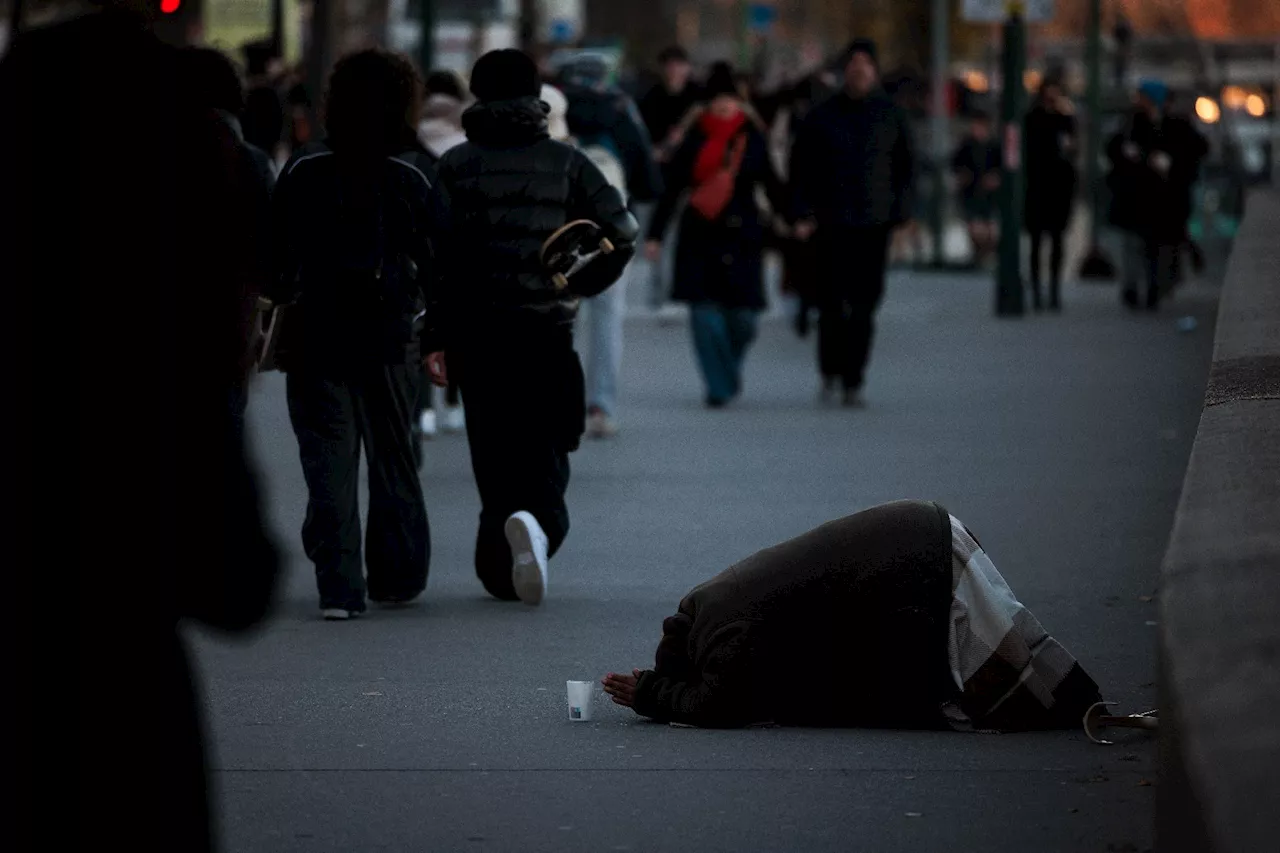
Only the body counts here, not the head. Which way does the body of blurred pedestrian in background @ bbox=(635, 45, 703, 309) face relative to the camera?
toward the camera

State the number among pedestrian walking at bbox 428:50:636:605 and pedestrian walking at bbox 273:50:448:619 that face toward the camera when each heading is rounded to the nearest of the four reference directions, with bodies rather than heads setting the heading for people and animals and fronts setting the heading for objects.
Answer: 0

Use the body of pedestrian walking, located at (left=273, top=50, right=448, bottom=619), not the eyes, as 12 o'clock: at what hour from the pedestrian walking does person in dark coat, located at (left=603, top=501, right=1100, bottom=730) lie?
The person in dark coat is roughly at 5 o'clock from the pedestrian walking.

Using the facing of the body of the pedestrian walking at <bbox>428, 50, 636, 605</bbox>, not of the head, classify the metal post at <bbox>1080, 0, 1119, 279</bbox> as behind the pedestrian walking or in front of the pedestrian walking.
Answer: in front

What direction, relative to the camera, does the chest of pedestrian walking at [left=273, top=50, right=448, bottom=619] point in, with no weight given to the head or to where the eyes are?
away from the camera

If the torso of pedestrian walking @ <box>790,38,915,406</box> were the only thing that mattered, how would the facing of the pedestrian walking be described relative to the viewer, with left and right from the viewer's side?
facing the viewer

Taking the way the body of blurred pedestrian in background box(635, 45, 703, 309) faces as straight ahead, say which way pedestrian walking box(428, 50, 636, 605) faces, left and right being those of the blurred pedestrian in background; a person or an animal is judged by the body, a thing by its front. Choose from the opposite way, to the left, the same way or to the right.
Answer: the opposite way

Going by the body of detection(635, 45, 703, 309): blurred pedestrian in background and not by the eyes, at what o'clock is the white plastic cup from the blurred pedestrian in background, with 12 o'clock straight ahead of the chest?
The white plastic cup is roughly at 12 o'clock from the blurred pedestrian in background.

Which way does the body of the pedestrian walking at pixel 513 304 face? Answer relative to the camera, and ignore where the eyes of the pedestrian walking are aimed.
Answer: away from the camera

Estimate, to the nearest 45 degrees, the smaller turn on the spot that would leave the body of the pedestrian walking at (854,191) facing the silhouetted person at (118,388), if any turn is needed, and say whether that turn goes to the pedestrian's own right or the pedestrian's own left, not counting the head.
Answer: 0° — they already face them

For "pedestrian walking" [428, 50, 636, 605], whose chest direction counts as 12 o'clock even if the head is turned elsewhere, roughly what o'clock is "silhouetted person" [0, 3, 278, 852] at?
The silhouetted person is roughly at 6 o'clock from the pedestrian walking.

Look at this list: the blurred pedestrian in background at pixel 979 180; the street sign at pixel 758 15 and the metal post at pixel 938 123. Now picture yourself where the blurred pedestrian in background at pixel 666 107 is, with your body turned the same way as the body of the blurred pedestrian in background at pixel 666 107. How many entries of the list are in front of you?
0

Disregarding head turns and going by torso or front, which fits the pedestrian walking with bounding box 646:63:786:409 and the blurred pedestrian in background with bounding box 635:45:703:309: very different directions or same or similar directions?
same or similar directions

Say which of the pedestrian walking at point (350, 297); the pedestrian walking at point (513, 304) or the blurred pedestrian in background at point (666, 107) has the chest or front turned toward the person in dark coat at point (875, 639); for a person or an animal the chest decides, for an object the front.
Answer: the blurred pedestrian in background

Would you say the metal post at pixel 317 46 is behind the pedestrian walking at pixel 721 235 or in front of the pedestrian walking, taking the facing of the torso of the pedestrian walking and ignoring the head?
behind

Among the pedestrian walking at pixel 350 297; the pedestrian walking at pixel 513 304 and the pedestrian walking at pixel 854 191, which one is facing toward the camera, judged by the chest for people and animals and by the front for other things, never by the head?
the pedestrian walking at pixel 854 191

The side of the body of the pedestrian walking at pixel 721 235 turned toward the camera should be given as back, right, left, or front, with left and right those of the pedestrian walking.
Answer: front
